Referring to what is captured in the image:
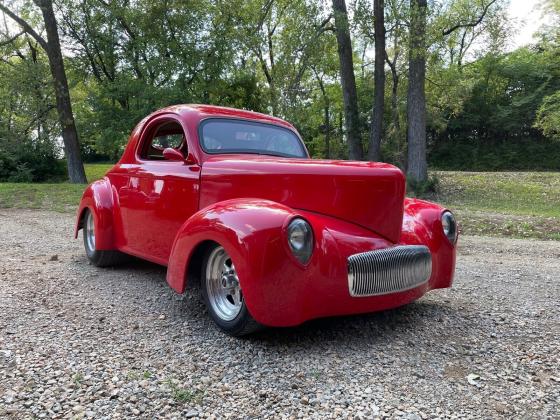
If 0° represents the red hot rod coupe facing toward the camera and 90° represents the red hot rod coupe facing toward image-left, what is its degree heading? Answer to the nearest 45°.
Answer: approximately 315°

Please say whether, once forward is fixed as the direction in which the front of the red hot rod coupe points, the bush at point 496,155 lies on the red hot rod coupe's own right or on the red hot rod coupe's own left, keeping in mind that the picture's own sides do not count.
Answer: on the red hot rod coupe's own left

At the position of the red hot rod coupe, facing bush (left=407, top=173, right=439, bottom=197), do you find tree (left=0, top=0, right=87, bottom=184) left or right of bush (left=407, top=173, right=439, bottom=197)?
left

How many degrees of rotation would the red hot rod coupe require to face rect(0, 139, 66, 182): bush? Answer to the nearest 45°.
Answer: approximately 180°

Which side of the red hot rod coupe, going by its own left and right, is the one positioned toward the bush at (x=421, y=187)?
left

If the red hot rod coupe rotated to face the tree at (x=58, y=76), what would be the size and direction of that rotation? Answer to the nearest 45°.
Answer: approximately 180°
